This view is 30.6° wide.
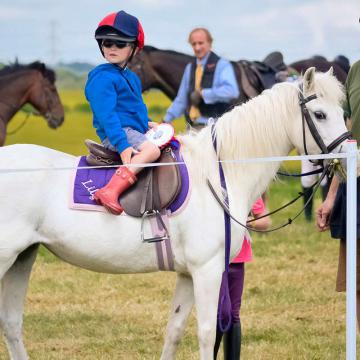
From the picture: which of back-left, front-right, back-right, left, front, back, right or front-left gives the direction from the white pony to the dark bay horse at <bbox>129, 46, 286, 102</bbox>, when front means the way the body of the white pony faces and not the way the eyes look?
left

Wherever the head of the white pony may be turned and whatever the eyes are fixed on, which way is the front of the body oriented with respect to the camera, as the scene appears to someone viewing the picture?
to the viewer's right

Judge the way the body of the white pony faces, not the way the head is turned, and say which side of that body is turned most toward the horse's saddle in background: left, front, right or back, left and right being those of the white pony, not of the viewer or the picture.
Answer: left

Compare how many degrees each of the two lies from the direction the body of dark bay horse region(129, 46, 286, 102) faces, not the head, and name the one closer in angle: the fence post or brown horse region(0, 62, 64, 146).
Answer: the brown horse

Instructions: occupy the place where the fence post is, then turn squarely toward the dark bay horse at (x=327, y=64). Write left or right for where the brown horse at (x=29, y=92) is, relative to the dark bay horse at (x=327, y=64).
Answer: left

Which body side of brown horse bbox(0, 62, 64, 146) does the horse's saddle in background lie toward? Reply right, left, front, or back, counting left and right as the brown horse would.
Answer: front

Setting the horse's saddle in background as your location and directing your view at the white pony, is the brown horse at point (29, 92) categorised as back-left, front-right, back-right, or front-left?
front-right

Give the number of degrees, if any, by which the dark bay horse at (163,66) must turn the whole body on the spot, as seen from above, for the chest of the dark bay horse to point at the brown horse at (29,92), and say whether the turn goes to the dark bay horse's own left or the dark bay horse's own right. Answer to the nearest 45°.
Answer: approximately 45° to the dark bay horse's own left

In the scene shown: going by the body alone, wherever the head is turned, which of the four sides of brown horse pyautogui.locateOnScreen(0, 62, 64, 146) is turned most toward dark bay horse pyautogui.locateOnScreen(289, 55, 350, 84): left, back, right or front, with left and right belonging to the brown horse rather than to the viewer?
front

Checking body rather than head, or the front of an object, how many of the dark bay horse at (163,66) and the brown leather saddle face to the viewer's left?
1

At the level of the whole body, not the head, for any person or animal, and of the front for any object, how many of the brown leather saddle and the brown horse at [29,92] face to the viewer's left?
0

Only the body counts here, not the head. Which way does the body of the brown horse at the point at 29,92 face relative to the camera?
to the viewer's right

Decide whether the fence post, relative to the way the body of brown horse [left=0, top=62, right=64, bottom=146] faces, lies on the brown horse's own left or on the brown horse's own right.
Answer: on the brown horse's own right

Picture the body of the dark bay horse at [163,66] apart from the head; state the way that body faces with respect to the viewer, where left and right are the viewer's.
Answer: facing to the left of the viewer

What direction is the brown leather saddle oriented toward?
to the viewer's right

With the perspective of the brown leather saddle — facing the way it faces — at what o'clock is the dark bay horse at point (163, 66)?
The dark bay horse is roughly at 9 o'clock from the brown leather saddle.
